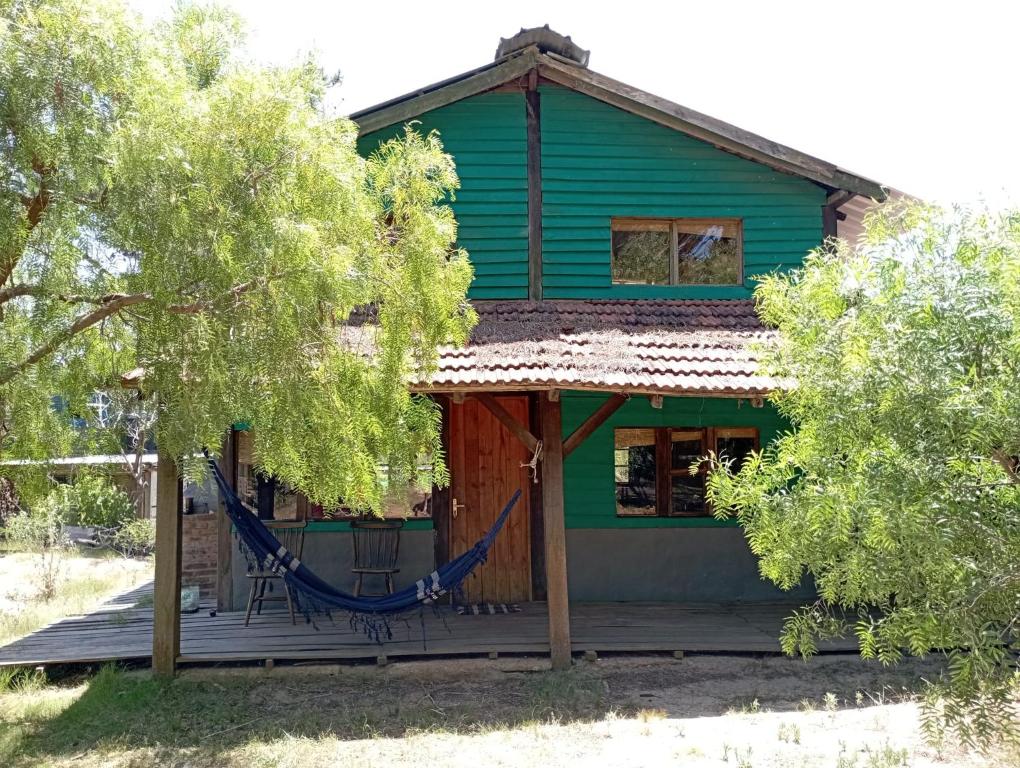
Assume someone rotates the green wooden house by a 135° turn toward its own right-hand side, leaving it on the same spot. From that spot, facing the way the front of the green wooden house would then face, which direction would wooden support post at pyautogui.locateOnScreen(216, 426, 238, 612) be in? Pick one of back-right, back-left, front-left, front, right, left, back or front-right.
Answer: front-left

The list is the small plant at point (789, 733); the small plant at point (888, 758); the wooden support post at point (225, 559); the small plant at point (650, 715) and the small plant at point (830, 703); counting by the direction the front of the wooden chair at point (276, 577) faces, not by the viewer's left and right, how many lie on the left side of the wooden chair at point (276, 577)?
4

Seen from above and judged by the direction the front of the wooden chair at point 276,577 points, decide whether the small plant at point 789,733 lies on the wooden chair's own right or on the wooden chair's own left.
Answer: on the wooden chair's own left

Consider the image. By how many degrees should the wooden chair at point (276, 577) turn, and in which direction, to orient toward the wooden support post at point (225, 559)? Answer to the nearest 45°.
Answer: approximately 90° to its right

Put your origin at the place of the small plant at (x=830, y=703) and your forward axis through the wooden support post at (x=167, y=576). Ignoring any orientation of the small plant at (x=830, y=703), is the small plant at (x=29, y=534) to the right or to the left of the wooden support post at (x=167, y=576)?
right

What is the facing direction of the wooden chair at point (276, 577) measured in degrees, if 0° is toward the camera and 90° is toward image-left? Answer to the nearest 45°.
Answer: approximately 45°

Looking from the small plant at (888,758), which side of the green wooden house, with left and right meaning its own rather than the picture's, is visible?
front

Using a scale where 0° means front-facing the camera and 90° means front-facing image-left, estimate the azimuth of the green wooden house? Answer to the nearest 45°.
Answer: approximately 0°

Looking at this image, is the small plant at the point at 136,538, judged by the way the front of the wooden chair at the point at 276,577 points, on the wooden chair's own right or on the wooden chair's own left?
on the wooden chair's own right

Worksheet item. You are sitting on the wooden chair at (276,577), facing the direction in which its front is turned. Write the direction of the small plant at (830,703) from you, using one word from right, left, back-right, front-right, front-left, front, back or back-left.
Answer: left

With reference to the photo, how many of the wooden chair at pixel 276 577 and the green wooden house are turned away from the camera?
0
